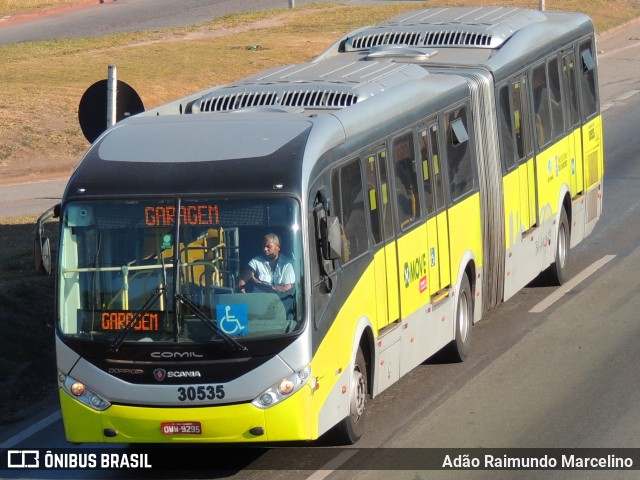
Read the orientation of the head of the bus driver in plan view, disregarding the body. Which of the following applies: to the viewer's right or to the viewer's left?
to the viewer's left

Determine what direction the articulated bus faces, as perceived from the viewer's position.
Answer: facing the viewer
